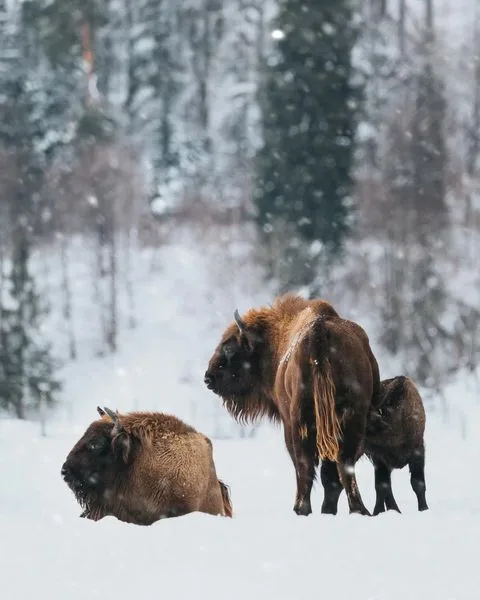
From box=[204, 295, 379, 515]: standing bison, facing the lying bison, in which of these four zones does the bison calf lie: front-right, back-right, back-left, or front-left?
back-right

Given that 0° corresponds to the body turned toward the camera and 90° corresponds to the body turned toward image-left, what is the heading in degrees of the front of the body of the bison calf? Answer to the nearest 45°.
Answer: approximately 45°

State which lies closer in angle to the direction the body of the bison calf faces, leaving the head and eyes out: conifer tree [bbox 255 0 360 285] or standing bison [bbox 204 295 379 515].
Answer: the standing bison

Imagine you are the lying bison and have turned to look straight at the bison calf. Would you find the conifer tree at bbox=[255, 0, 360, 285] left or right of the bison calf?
left

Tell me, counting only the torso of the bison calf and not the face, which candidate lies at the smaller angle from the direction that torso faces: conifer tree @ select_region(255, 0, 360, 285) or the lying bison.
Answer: the lying bison

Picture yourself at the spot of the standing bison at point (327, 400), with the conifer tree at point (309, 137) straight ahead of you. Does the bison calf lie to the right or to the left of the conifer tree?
right

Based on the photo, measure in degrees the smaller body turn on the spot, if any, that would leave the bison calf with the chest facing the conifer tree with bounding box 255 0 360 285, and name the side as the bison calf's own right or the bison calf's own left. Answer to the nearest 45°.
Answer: approximately 135° to the bison calf's own right
